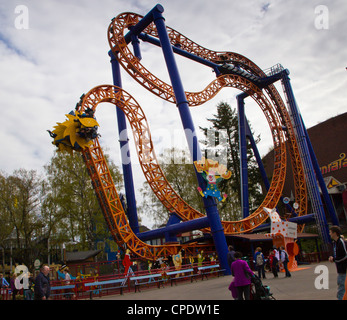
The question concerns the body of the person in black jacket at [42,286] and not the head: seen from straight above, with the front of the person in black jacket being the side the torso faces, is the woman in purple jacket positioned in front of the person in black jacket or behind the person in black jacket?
in front

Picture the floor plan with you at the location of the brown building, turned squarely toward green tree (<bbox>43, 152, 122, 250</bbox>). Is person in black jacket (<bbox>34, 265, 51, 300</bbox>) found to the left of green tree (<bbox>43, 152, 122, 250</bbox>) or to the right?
left
